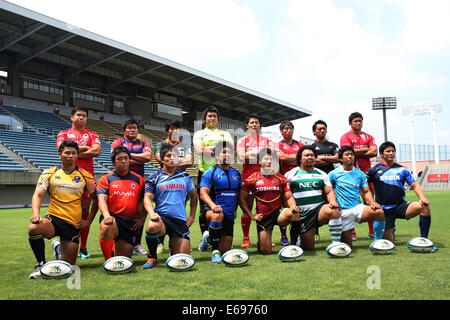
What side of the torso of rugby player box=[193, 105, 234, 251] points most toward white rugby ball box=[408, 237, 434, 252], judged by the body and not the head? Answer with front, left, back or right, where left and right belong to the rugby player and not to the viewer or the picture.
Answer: left

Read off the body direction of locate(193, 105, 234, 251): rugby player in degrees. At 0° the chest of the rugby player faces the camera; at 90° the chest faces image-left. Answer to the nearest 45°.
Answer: approximately 0°

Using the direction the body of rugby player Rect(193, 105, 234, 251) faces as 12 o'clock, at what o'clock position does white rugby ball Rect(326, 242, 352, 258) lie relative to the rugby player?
The white rugby ball is roughly at 10 o'clock from the rugby player.

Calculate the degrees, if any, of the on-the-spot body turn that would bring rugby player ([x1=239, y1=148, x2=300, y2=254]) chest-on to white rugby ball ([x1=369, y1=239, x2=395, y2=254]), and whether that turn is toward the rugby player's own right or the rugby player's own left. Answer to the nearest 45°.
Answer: approximately 90° to the rugby player's own left

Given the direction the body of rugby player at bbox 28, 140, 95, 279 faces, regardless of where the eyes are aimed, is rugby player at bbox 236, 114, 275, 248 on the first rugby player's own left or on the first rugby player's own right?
on the first rugby player's own left

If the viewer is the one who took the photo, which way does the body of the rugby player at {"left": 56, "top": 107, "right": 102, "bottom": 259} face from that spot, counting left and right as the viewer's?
facing the viewer

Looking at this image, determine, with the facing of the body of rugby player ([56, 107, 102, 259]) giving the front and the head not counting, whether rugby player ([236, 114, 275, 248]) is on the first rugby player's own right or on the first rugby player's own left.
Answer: on the first rugby player's own left

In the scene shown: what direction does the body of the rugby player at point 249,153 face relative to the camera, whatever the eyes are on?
toward the camera

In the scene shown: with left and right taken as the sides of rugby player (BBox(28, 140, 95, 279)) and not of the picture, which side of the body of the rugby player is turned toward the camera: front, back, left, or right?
front

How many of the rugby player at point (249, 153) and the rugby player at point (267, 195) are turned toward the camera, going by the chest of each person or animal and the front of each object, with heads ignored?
2

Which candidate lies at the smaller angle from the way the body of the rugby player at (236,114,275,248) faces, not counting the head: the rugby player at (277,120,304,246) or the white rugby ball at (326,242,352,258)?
the white rugby ball
